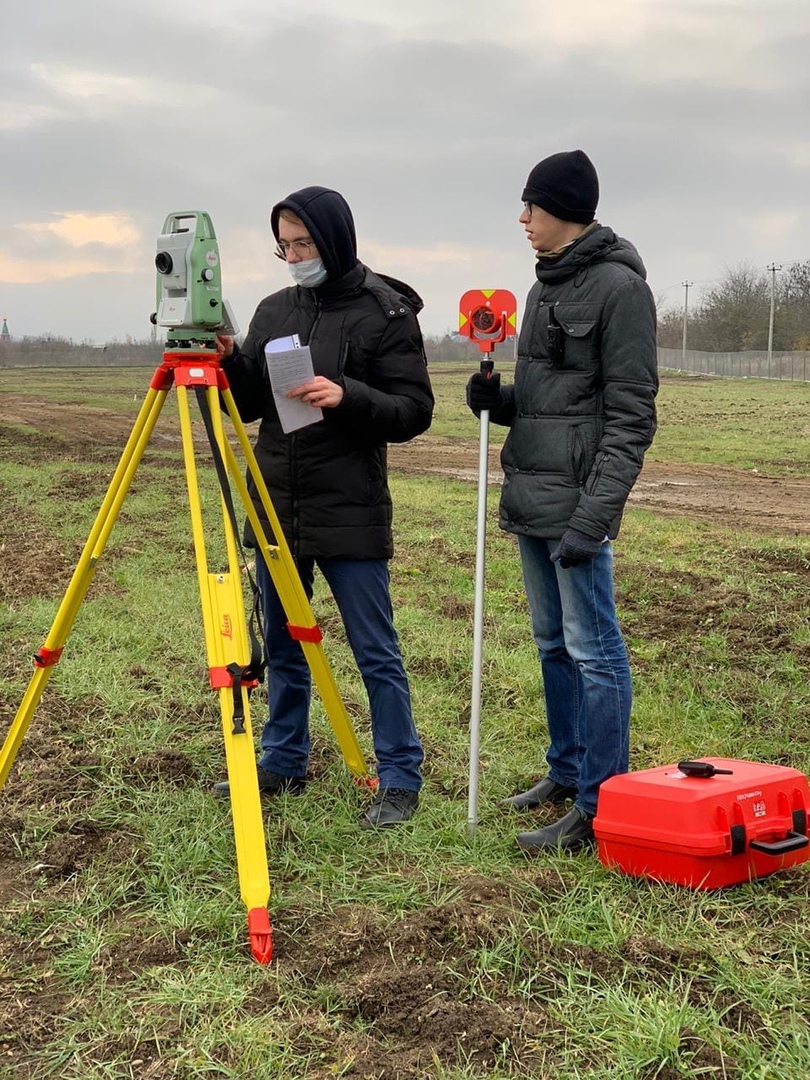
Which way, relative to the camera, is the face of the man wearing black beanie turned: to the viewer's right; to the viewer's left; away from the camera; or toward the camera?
to the viewer's left

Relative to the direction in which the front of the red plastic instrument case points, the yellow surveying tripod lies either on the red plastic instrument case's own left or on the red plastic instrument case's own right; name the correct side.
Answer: on the red plastic instrument case's own right

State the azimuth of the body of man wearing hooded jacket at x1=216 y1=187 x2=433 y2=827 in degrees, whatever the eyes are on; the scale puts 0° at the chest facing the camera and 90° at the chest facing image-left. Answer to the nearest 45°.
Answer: approximately 45°

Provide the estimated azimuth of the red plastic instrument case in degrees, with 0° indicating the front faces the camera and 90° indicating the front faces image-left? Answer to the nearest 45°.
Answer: approximately 315°

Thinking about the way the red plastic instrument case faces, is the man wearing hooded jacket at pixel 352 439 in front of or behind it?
behind

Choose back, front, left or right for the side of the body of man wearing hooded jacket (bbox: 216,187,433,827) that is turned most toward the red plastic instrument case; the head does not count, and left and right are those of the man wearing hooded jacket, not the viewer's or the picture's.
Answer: left

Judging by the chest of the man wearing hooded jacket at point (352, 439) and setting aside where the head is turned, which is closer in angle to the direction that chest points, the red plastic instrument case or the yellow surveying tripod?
the yellow surveying tripod
